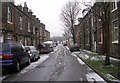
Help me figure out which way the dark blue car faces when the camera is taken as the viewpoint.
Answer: facing away from the viewer and to the right of the viewer
